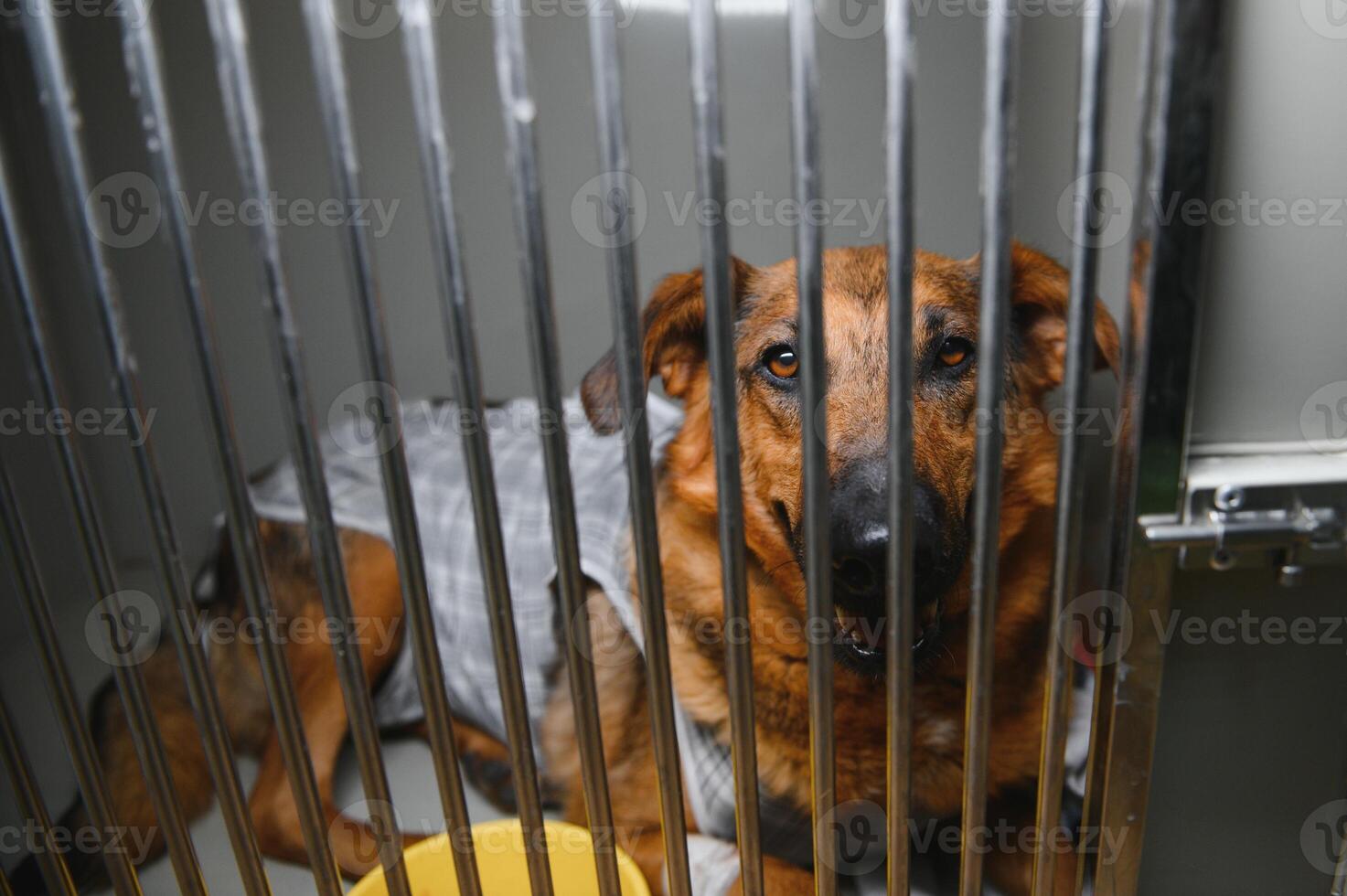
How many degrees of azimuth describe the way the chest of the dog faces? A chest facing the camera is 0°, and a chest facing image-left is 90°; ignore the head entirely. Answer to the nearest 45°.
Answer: approximately 315°
